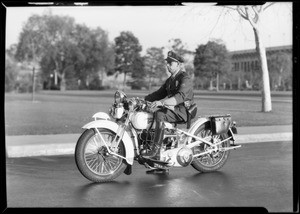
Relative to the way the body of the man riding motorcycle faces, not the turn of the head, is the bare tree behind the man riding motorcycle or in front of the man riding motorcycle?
behind

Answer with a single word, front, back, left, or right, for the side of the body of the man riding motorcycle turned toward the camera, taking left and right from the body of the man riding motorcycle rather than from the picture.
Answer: left

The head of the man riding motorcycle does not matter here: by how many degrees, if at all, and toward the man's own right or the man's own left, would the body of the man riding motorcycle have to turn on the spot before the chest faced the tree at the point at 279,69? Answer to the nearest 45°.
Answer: approximately 180°

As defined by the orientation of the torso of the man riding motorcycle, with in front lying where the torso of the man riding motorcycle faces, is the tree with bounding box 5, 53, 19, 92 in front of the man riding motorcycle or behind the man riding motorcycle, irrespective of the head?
in front

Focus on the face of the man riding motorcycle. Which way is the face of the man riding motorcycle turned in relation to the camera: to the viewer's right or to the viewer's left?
to the viewer's left
